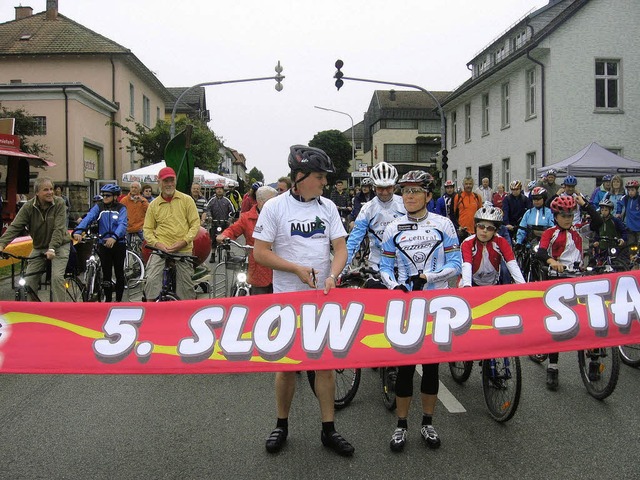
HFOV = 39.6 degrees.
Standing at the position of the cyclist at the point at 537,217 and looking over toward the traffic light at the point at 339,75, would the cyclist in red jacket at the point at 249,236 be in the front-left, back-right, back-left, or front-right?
back-left

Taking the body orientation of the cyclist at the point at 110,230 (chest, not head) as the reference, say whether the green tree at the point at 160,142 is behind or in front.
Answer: behind

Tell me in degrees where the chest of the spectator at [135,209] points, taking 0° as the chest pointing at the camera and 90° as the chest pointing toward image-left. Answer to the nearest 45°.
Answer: approximately 0°

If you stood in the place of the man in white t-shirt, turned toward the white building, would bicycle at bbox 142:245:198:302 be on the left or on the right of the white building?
left

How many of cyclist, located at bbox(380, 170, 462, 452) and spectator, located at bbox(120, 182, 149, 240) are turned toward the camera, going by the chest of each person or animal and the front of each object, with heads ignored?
2

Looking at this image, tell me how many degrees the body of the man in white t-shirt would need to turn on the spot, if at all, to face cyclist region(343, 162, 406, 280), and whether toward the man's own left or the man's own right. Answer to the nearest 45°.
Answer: approximately 180°
